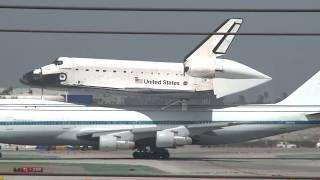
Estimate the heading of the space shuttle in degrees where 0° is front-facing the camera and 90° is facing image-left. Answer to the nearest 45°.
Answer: approximately 90°

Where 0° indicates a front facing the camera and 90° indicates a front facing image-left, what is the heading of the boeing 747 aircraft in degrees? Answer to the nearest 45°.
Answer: approximately 90°
